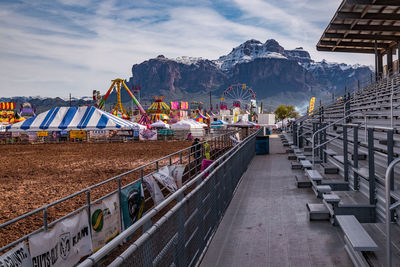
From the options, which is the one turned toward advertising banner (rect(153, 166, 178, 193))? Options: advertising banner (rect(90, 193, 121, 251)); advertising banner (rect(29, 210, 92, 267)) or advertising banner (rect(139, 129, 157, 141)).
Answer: advertising banner (rect(139, 129, 157, 141))

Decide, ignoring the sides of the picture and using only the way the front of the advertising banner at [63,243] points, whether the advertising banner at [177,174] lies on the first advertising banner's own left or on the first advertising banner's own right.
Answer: on the first advertising banner's own left

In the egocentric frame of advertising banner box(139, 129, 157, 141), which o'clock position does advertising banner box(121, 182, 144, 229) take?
advertising banner box(121, 182, 144, 229) is roughly at 12 o'clock from advertising banner box(139, 129, 157, 141).

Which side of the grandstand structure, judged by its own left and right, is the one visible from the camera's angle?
left

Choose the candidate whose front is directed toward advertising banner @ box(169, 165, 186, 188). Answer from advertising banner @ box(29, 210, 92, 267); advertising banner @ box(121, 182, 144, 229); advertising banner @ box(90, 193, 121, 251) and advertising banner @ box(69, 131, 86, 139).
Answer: advertising banner @ box(69, 131, 86, 139)

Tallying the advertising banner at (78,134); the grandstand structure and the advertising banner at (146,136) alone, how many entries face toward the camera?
2

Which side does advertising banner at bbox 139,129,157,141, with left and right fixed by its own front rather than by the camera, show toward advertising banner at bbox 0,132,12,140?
right

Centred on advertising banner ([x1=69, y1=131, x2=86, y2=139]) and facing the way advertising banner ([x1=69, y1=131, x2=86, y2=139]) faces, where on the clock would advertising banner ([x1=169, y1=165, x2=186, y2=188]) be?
advertising banner ([x1=169, y1=165, x2=186, y2=188]) is roughly at 12 o'clock from advertising banner ([x1=69, y1=131, x2=86, y2=139]).

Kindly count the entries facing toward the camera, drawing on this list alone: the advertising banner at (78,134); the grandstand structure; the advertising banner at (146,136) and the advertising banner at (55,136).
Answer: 3

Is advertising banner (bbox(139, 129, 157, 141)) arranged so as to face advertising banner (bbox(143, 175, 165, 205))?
yes

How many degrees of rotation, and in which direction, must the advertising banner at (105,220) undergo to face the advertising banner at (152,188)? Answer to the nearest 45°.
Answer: approximately 90° to its left

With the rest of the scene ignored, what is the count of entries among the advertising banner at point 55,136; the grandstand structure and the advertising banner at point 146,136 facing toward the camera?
2

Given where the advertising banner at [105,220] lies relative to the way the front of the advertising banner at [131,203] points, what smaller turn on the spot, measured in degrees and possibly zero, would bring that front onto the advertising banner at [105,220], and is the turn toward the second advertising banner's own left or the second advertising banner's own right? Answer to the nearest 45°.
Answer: approximately 90° to the second advertising banner's own right

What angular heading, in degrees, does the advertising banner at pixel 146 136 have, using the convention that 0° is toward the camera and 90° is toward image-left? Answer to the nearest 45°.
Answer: approximately 0°
